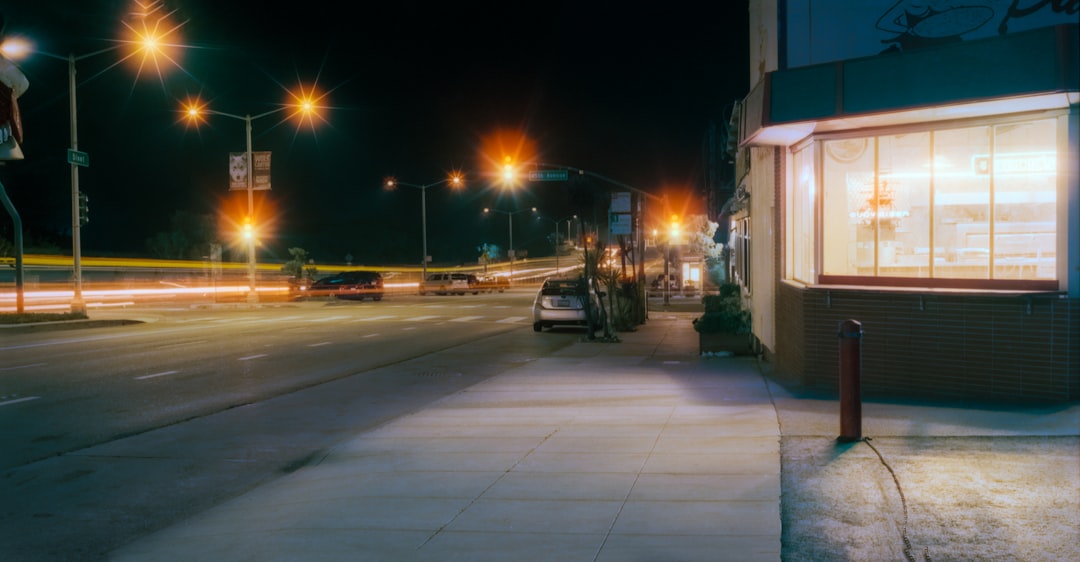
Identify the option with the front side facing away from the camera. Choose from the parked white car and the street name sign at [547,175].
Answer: the parked white car

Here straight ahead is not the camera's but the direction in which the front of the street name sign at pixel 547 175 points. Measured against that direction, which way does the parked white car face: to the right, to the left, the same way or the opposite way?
the opposite way

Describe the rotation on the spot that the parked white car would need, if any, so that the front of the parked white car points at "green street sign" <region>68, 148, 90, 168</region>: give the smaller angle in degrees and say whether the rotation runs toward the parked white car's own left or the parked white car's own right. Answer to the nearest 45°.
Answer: approximately 90° to the parked white car's own left

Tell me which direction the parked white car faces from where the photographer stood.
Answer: facing away from the viewer

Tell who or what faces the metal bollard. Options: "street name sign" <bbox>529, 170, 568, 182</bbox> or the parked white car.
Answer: the street name sign

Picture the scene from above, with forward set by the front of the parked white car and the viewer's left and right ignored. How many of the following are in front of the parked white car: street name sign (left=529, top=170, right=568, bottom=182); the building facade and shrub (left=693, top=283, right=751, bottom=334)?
1

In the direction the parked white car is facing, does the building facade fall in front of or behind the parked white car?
behind

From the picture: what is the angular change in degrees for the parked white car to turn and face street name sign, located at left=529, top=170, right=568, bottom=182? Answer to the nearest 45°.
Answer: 0° — it already faces it

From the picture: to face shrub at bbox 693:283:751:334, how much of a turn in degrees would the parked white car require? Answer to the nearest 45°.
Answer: approximately 135° to its right

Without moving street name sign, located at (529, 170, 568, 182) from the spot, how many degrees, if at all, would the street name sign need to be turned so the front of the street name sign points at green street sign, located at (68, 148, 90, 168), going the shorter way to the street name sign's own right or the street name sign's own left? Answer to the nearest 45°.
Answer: approximately 90° to the street name sign's own right

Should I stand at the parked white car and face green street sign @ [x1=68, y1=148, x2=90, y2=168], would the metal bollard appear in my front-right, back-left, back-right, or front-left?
back-left

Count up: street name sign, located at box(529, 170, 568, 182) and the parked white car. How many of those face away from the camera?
1

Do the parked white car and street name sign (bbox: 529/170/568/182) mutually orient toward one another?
yes
